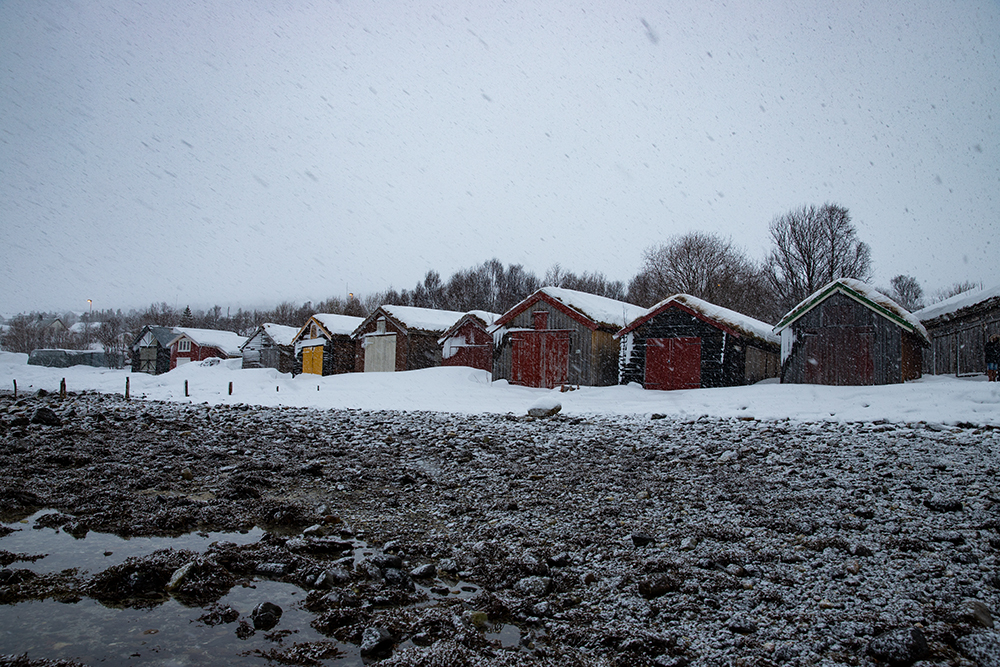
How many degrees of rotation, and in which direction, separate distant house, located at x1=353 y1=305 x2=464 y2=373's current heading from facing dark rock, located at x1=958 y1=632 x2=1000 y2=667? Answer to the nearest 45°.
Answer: approximately 45° to its left

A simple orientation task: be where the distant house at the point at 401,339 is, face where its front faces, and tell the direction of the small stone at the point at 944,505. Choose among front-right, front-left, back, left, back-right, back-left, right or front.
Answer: front-left

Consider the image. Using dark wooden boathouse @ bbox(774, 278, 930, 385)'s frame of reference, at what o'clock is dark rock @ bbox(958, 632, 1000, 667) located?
The dark rock is roughly at 12 o'clock from the dark wooden boathouse.

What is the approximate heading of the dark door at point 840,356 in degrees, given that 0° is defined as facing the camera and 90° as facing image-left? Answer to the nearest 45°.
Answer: approximately 0°

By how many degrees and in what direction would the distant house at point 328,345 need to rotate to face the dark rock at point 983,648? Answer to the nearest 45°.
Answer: approximately 45° to its left

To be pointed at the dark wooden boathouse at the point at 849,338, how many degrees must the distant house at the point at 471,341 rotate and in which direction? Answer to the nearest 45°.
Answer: approximately 45° to its left

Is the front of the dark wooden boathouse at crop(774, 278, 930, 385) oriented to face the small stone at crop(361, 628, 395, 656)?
yes

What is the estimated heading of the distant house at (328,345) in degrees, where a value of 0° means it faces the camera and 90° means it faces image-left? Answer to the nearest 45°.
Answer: approximately 45°

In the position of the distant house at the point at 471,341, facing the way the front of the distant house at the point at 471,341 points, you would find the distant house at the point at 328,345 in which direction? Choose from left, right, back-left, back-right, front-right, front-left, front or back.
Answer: back-right

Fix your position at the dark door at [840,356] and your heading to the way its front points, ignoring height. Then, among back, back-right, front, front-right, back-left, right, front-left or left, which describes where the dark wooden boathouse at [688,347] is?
right

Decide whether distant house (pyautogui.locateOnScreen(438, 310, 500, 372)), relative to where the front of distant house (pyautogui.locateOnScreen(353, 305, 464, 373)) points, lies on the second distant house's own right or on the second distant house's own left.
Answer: on the second distant house's own left

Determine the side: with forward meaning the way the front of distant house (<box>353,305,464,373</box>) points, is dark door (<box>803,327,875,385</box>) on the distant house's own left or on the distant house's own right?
on the distant house's own left

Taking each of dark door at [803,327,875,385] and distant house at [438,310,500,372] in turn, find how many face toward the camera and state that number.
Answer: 2
